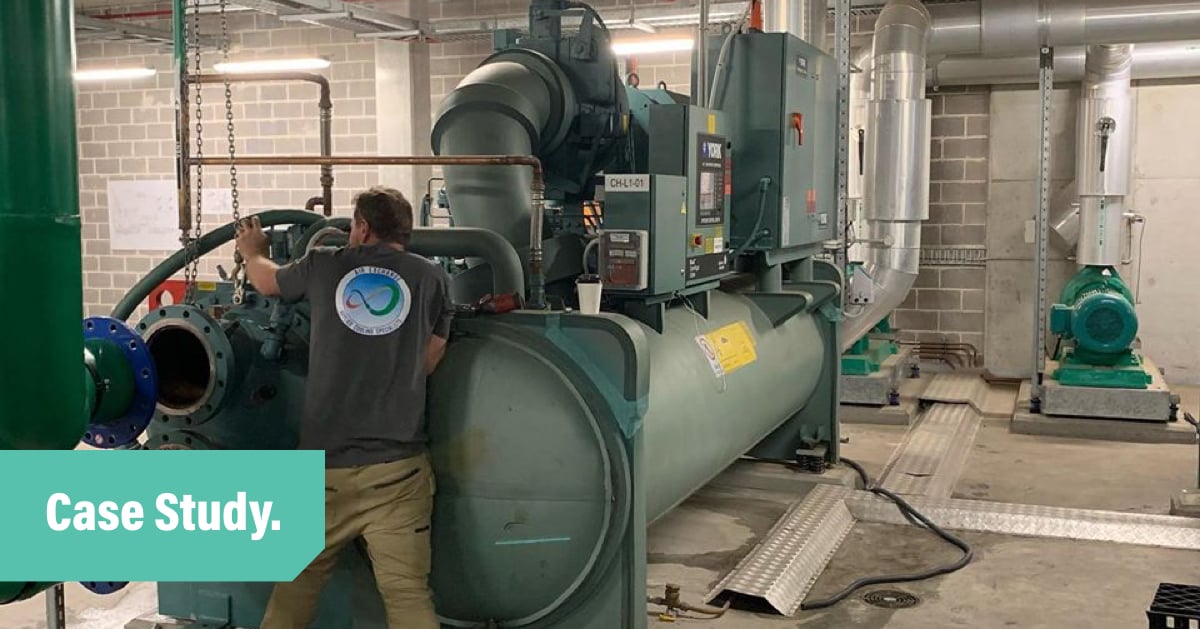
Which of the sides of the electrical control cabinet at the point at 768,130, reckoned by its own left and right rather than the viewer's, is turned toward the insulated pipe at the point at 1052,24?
left

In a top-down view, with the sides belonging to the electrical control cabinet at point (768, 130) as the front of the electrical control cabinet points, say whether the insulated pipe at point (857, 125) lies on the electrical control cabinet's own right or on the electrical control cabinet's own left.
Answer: on the electrical control cabinet's own left

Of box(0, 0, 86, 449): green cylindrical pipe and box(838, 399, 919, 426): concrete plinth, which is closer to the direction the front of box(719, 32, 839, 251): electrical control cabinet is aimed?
the green cylindrical pipe

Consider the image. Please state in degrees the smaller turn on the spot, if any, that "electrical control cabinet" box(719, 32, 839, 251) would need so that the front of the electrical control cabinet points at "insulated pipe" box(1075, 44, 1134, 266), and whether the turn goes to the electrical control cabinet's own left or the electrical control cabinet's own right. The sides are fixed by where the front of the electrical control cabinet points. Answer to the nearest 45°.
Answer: approximately 90° to the electrical control cabinet's own left

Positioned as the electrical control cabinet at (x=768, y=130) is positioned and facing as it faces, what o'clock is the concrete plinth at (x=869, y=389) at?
The concrete plinth is roughly at 8 o'clock from the electrical control cabinet.

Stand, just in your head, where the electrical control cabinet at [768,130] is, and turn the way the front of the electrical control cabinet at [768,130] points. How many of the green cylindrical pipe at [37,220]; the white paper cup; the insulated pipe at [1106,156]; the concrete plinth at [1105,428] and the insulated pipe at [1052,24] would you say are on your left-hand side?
3

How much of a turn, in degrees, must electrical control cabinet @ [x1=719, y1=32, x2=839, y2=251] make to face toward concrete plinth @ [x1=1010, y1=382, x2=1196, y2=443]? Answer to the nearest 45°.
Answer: approximately 90° to its left

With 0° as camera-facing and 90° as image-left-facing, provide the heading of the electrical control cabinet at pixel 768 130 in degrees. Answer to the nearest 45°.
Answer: approximately 315°

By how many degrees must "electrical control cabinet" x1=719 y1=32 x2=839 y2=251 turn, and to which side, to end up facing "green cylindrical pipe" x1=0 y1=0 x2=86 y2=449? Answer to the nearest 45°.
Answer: approximately 90° to its right
